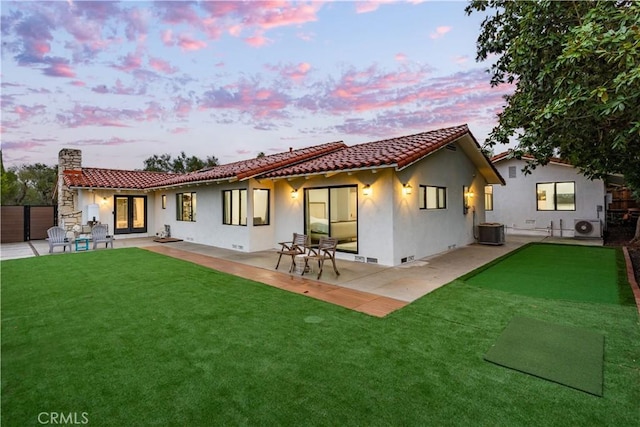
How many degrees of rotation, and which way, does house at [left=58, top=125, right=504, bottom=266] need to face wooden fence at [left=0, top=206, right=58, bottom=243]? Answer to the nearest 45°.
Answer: approximately 90° to its right

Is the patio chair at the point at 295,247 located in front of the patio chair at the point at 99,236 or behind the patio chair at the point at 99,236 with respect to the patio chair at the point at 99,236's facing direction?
in front

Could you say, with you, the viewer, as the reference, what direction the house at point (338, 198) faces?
facing the viewer and to the left of the viewer

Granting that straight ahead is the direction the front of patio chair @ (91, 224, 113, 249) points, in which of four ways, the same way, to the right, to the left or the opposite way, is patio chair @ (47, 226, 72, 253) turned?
the same way

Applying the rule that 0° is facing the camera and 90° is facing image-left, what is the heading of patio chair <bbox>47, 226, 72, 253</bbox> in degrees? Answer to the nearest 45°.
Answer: approximately 315°

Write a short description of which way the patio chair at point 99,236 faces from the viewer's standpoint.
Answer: facing the viewer and to the right of the viewer
